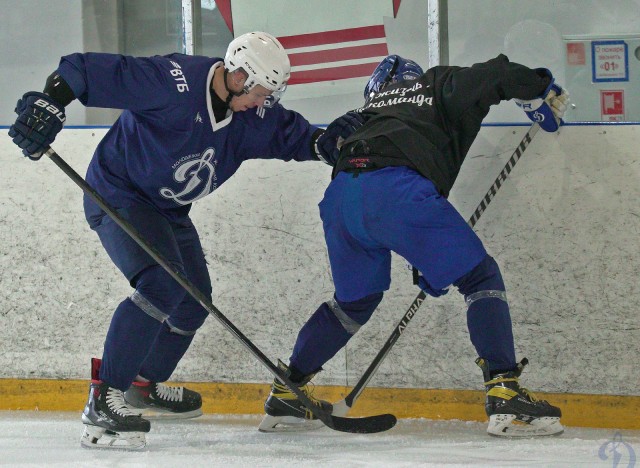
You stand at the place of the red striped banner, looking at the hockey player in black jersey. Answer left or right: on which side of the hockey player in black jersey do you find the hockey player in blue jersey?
right

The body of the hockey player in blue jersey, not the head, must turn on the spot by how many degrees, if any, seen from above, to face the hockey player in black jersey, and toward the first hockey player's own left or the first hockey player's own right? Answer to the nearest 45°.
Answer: approximately 45° to the first hockey player's own left

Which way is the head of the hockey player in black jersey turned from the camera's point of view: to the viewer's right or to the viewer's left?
to the viewer's left

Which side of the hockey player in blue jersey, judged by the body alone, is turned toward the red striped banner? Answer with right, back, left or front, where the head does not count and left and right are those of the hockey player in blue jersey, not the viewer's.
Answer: left
